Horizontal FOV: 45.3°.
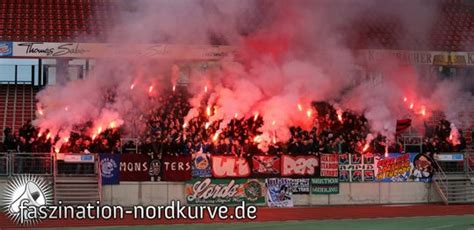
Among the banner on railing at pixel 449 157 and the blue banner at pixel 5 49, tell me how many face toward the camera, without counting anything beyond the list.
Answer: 2

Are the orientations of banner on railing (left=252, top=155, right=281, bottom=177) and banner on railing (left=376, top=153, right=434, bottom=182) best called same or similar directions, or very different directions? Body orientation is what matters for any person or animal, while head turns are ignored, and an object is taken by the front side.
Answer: same or similar directions

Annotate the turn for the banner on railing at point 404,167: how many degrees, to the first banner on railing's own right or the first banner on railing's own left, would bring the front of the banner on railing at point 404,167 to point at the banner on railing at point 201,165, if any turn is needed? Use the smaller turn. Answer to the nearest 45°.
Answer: approximately 45° to the first banner on railing's own right

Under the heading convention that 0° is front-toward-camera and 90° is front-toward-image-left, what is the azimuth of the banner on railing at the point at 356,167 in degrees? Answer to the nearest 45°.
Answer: approximately 0°

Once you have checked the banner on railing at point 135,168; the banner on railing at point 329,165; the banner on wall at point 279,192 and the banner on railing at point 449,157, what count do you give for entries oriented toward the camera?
4

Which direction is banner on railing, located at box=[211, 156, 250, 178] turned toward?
toward the camera

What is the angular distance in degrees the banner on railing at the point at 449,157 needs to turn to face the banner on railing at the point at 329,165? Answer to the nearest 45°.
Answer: approximately 45° to its right

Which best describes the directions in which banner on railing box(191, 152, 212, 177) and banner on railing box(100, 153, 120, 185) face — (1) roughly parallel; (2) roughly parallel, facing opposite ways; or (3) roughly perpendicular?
roughly parallel

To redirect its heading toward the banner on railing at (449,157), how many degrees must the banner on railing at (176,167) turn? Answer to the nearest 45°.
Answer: approximately 90° to its left

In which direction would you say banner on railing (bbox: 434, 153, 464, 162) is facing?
toward the camera

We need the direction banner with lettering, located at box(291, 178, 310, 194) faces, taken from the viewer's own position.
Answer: facing the viewer

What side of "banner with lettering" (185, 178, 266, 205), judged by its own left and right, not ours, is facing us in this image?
front

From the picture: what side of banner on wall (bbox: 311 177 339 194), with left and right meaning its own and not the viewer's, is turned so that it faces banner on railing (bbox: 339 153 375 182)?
left
